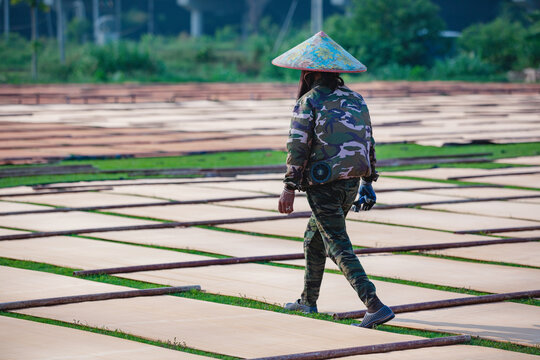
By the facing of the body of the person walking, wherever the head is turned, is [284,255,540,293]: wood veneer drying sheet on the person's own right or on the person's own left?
on the person's own right

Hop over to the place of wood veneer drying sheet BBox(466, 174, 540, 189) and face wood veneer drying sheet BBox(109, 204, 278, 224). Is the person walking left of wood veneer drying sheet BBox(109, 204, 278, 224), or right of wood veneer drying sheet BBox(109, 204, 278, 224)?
left

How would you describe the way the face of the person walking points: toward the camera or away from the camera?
away from the camera

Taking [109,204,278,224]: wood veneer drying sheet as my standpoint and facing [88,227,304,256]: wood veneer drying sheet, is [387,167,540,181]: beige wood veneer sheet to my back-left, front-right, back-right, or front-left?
back-left

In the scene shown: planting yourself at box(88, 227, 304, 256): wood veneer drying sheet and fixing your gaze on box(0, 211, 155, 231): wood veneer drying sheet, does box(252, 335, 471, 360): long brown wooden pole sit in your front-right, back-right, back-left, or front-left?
back-left

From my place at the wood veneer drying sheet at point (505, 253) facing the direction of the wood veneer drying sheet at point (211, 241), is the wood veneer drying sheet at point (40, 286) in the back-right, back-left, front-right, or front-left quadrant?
front-left
